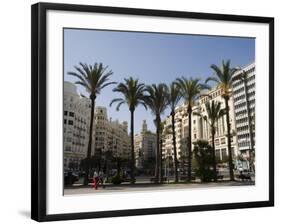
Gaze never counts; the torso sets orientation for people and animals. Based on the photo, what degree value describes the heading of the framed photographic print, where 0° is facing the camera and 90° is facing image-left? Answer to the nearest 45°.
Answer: approximately 315°
